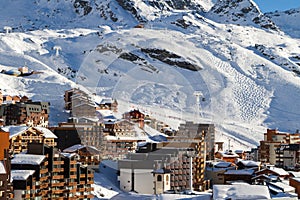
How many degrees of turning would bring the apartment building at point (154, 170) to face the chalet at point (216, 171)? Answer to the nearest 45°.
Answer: approximately 90° to its left

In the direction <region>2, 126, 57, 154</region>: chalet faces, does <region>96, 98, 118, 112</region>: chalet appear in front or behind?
behind

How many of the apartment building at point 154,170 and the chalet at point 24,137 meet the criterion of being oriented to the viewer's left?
0

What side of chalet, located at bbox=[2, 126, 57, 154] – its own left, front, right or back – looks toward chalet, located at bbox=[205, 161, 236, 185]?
left

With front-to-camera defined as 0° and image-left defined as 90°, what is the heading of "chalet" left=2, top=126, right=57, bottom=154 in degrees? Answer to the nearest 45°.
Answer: approximately 0°

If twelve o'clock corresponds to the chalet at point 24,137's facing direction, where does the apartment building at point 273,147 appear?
The apartment building is roughly at 8 o'clock from the chalet.

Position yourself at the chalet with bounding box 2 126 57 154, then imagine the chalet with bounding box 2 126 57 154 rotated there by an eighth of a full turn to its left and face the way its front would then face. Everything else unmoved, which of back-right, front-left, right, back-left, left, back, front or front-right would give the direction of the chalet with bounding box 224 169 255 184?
front-left

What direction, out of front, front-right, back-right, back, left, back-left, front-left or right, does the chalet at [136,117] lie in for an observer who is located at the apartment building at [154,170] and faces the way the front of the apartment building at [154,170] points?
back-left

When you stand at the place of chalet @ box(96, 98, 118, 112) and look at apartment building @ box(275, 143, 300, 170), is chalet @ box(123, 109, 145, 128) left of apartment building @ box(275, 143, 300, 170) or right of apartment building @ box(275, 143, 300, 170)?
right

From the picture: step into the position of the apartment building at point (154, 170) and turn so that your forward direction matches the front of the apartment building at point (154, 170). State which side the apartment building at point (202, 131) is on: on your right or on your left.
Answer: on your left

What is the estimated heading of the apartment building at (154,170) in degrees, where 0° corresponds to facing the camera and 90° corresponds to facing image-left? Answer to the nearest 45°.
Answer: approximately 315°

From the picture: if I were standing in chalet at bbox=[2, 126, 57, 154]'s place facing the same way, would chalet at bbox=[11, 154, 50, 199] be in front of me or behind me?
in front

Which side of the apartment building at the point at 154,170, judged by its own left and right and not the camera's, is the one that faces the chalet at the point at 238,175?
left
